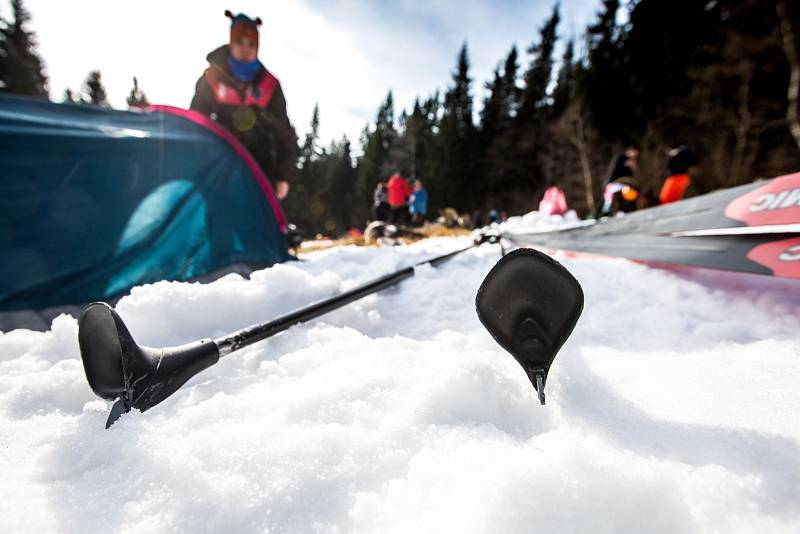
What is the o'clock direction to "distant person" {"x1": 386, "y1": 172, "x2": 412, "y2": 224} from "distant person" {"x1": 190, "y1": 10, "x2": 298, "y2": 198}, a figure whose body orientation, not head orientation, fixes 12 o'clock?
"distant person" {"x1": 386, "y1": 172, "x2": 412, "y2": 224} is roughly at 7 o'clock from "distant person" {"x1": 190, "y1": 10, "x2": 298, "y2": 198}.

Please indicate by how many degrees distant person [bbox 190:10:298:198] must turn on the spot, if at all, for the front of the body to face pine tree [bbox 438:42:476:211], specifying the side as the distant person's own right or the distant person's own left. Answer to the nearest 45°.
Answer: approximately 135° to the distant person's own left

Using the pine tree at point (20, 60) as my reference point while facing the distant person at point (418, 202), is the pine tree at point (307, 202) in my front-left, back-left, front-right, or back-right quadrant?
front-left

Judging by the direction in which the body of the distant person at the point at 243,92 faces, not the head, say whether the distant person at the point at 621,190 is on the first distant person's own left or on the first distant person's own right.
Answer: on the first distant person's own left

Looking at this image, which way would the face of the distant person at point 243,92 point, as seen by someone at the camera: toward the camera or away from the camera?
toward the camera

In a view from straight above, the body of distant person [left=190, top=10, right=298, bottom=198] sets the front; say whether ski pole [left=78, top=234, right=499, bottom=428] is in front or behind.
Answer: in front

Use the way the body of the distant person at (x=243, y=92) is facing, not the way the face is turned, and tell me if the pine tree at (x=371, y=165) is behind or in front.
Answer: behind

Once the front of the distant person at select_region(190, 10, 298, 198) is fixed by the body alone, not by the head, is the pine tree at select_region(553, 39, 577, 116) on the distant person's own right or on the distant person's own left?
on the distant person's own left

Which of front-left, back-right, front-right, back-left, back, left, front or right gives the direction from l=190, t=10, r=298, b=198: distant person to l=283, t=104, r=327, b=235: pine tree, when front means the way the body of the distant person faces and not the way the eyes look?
back

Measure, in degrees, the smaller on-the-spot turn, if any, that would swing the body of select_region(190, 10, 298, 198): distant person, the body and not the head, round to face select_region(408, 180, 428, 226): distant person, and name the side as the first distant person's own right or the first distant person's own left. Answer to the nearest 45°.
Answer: approximately 135° to the first distant person's own left

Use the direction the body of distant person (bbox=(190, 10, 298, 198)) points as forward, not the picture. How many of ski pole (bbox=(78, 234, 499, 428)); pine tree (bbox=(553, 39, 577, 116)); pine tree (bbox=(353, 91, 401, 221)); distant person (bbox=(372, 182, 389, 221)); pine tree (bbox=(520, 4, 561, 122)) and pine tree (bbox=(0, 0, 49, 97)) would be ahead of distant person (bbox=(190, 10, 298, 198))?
1

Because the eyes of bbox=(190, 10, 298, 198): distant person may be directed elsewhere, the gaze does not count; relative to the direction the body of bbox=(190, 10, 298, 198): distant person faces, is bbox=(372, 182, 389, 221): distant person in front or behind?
behind

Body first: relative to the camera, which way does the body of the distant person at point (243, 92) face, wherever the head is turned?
toward the camera

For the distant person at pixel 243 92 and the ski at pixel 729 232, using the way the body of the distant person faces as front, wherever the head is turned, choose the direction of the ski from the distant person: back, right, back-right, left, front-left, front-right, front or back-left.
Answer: front-left

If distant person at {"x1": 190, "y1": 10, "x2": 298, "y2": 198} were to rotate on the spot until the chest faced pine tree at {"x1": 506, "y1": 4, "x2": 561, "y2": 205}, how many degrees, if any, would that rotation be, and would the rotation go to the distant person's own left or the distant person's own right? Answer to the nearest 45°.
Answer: approximately 135° to the distant person's own left
